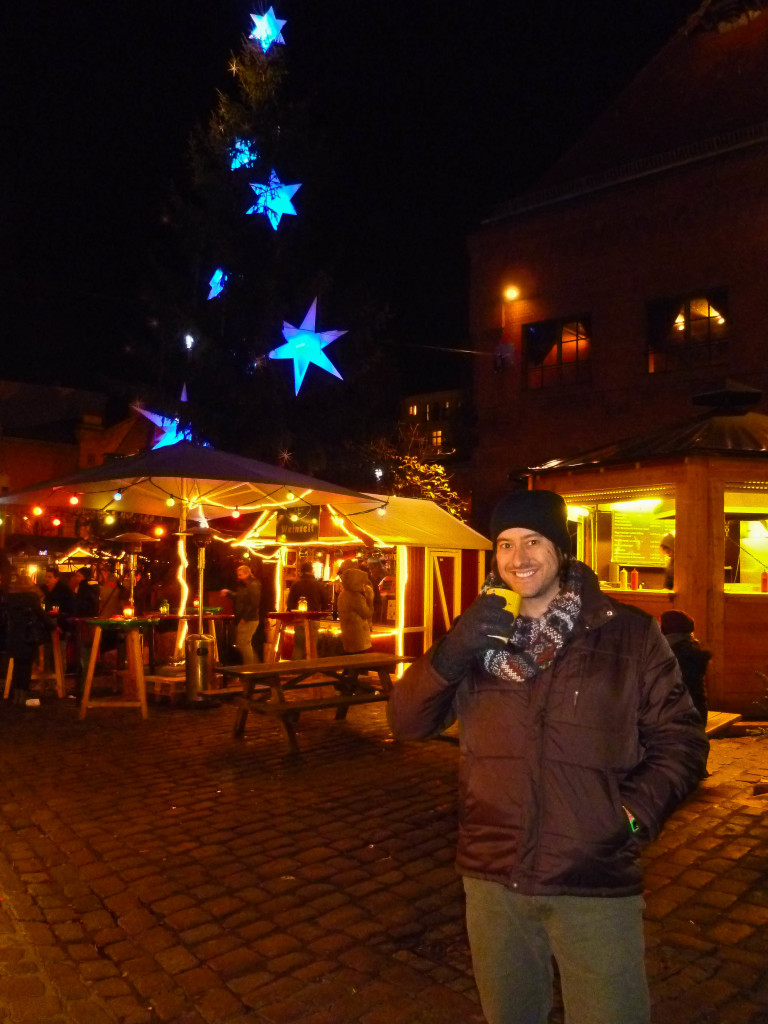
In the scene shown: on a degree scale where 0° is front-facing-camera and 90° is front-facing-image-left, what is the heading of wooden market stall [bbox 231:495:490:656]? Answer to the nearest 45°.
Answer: approximately 45°
